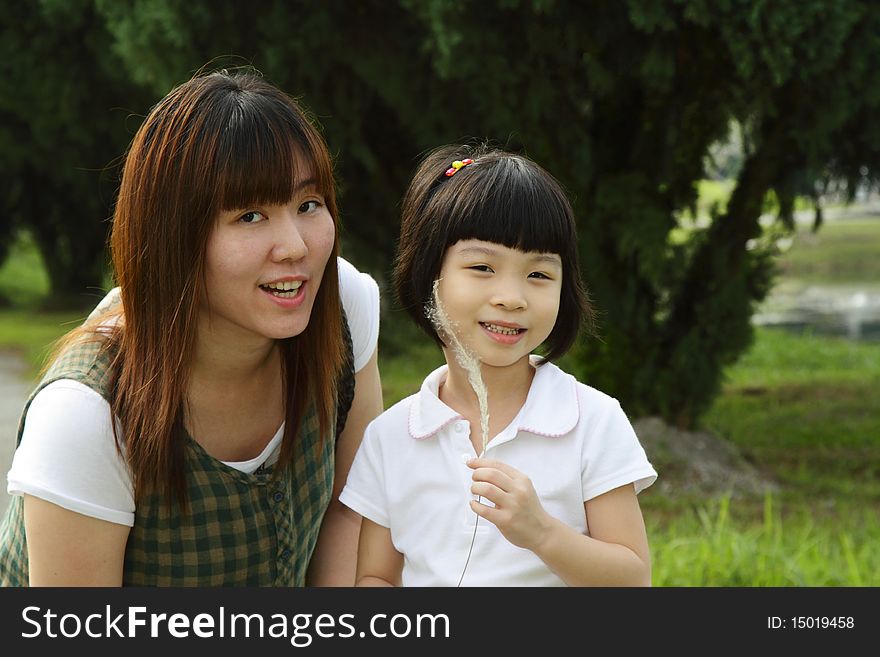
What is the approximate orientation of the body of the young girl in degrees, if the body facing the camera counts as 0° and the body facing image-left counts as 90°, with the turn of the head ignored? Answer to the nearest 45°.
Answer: approximately 0°

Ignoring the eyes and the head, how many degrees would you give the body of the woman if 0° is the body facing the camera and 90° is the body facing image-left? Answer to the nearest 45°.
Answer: approximately 315°
